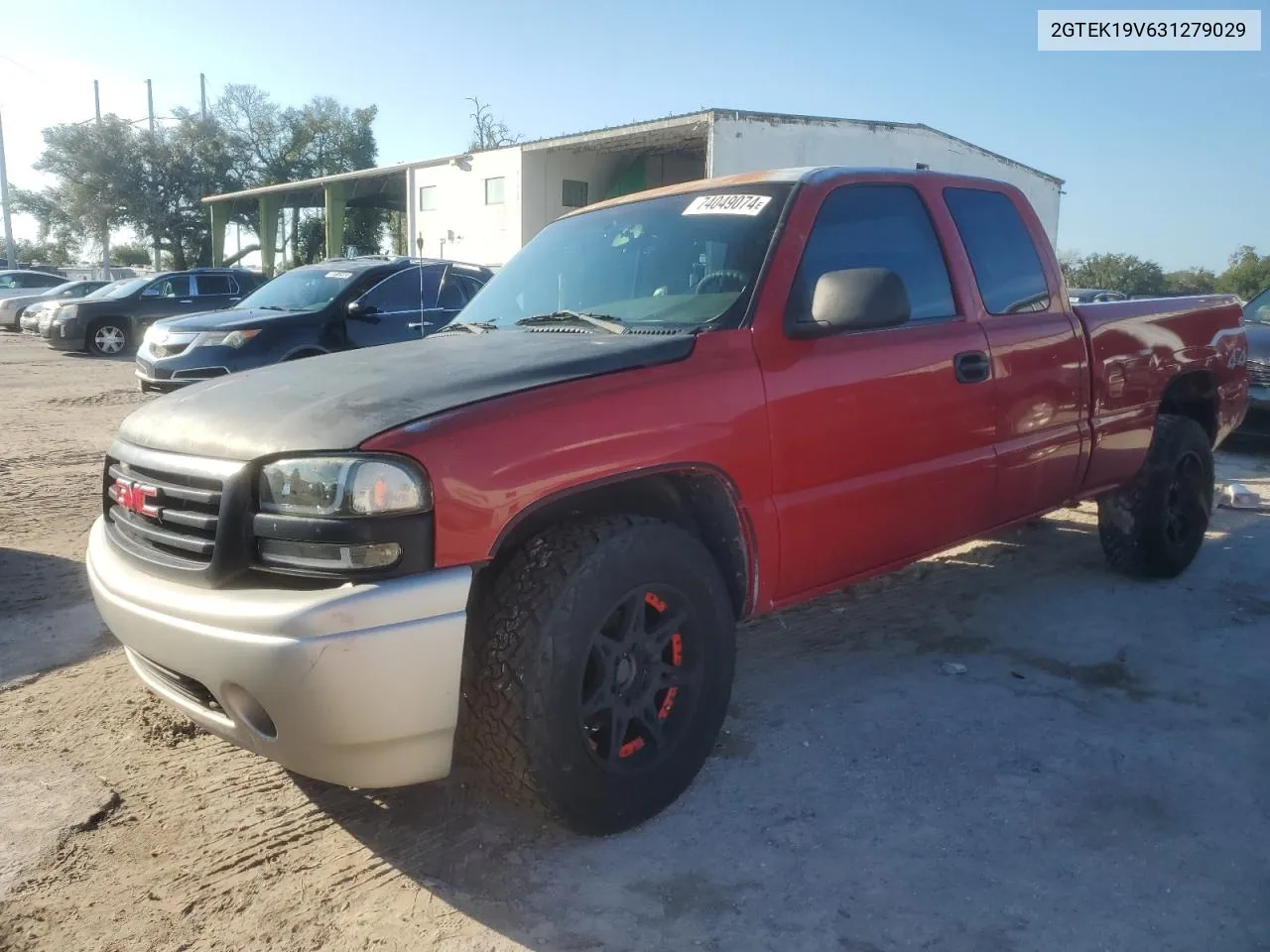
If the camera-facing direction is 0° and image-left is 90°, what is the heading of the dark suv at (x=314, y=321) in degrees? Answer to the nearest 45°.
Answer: approximately 45°

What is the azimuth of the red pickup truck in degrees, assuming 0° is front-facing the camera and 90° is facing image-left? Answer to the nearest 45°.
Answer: approximately 45°

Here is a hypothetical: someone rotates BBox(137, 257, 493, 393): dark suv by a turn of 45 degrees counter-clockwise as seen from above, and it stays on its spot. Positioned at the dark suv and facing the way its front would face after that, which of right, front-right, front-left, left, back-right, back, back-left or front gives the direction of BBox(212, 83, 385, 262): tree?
back

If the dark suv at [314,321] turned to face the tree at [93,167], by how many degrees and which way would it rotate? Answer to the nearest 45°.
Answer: approximately 135° to its right

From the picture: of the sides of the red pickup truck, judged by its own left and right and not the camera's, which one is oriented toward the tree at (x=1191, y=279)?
back

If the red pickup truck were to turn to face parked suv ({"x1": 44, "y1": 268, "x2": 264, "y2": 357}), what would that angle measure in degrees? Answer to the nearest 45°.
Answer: approximately 90° to its right

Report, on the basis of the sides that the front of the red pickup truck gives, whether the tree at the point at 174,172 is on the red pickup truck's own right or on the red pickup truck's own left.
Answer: on the red pickup truck's own right

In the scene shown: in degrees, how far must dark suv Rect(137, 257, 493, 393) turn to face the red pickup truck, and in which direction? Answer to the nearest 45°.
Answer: approximately 45° to its left

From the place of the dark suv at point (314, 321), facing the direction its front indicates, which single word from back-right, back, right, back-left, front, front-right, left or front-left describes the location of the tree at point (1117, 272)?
back

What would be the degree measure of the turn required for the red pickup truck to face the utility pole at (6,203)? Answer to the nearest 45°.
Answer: approximately 90° to its right
